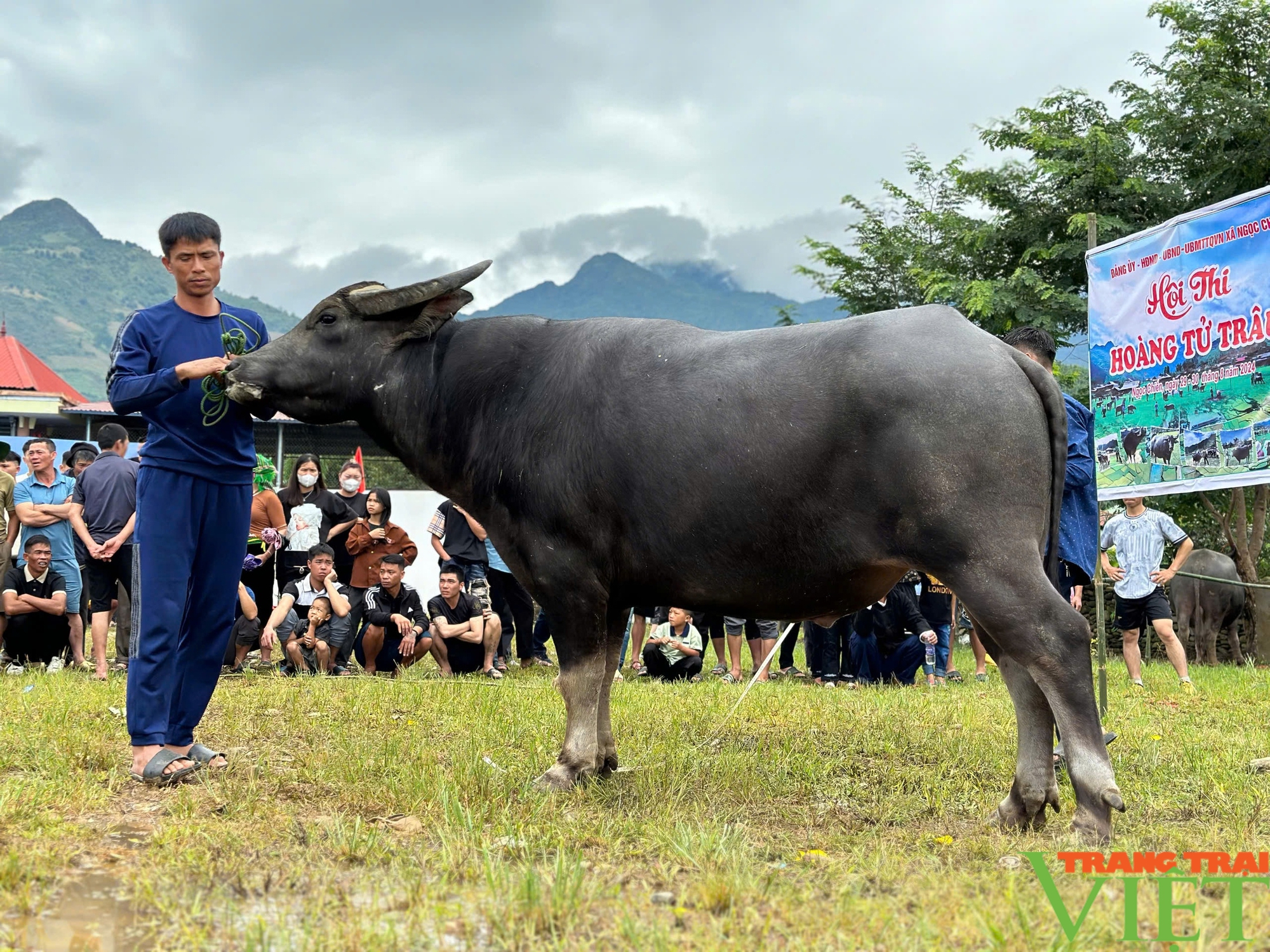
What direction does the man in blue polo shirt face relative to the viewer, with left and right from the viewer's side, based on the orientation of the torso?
facing the viewer

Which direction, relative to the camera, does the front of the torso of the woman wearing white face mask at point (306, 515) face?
toward the camera

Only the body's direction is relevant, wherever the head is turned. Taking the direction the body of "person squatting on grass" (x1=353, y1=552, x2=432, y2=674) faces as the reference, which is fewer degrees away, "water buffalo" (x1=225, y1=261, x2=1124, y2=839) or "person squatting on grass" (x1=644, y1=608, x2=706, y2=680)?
the water buffalo

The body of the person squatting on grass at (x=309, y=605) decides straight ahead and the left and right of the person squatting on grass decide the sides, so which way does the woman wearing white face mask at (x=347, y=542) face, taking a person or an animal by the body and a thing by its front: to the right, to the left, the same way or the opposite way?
the same way

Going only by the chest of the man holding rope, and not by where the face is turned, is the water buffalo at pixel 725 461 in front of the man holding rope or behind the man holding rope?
in front

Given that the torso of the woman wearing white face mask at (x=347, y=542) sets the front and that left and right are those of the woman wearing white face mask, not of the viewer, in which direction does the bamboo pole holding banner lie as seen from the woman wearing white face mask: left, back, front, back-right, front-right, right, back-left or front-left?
front-left

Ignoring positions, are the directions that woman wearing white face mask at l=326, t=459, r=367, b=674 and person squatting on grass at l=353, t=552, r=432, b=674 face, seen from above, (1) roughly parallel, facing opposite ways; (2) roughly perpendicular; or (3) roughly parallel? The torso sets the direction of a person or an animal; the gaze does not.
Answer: roughly parallel

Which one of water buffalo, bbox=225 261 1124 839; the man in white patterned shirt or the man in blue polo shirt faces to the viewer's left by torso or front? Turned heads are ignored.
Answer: the water buffalo

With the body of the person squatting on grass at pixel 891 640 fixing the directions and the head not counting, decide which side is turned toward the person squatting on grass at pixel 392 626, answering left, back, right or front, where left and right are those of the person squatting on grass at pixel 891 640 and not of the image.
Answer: right

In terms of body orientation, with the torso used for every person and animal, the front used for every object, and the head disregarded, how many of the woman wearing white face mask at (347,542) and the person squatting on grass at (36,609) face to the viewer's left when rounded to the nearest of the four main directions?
0

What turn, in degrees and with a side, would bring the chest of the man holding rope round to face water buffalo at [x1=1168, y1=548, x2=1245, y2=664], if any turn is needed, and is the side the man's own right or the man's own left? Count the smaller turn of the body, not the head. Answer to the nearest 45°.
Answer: approximately 90° to the man's own left

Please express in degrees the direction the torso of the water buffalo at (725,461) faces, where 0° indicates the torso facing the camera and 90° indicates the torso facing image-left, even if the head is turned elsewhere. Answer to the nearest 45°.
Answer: approximately 90°

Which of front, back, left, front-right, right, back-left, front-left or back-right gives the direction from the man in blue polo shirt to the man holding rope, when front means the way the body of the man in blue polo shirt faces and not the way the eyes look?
front

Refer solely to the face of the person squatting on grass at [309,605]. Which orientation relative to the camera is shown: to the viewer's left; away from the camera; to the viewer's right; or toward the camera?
toward the camera

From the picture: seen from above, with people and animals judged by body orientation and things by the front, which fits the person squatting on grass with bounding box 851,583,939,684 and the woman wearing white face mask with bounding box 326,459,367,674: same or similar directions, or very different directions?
same or similar directions

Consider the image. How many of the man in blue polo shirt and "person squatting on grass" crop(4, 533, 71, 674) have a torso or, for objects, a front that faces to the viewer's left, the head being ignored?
0

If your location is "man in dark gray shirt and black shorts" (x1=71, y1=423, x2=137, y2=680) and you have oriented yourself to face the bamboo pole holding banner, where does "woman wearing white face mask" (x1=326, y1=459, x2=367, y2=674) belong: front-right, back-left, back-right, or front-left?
front-left

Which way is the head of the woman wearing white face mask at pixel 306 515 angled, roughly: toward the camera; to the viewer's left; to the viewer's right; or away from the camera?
toward the camera

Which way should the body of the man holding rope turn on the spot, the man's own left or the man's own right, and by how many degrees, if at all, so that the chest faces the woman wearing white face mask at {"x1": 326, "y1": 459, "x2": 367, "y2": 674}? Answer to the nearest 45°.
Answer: approximately 135° to the man's own left
